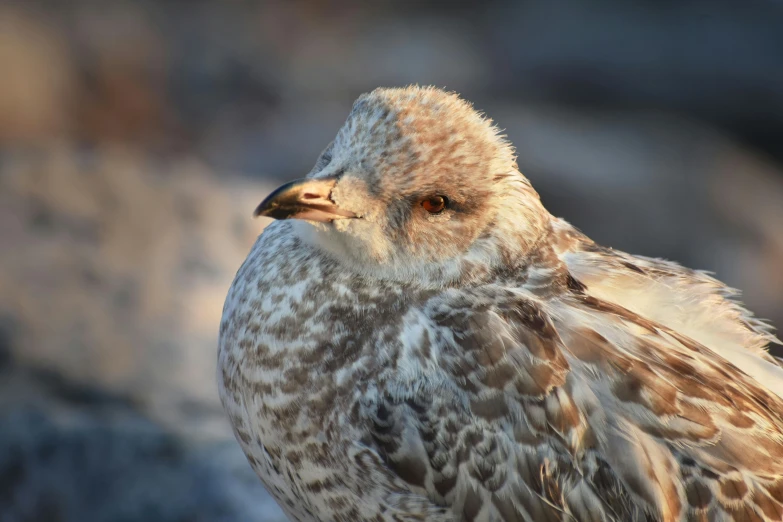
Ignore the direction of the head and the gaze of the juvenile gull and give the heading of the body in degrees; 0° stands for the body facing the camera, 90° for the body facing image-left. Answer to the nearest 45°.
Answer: approximately 45°
